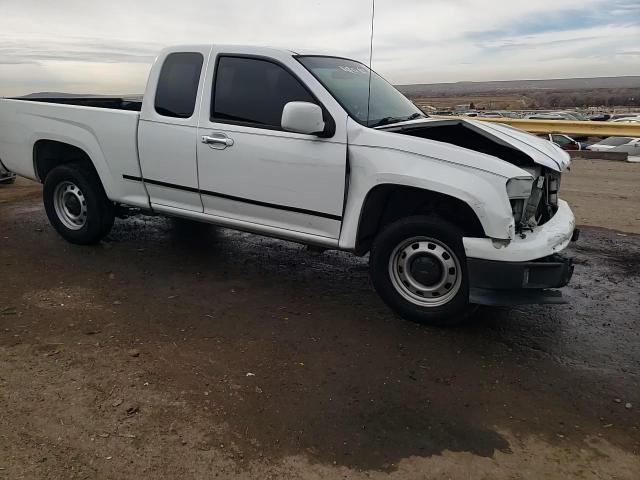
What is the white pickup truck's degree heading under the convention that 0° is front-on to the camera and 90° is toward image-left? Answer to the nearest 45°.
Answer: approximately 315°

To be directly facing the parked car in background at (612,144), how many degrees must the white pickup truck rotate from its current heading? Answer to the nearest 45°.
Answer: approximately 90° to its left

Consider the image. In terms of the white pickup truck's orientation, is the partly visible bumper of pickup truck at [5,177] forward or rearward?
rearward
